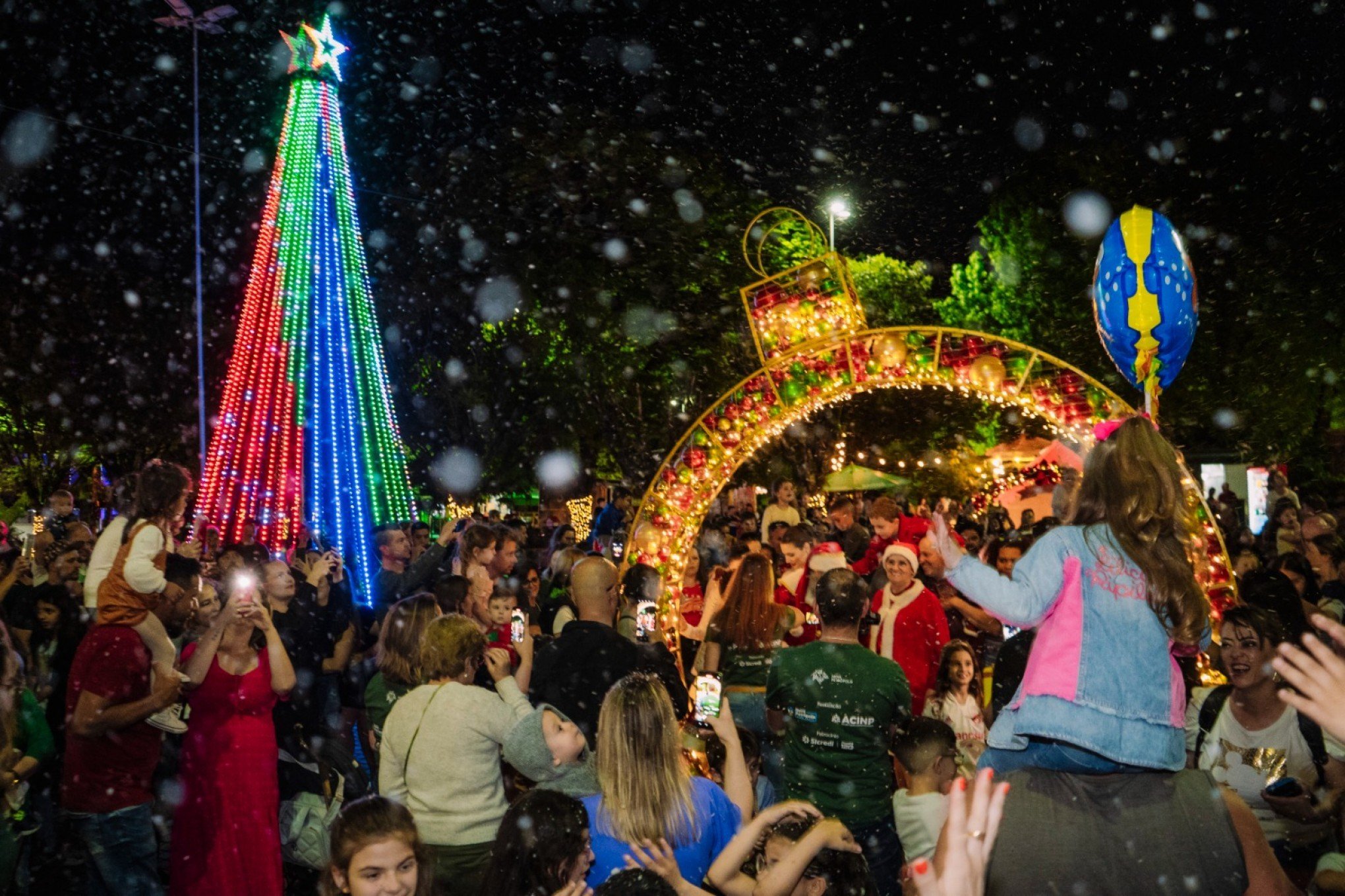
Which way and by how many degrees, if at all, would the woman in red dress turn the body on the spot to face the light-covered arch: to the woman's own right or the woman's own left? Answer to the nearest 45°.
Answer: approximately 135° to the woman's own left

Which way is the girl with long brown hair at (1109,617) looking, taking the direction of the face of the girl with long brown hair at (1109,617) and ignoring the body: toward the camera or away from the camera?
away from the camera

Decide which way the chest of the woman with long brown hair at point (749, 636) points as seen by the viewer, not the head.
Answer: away from the camera

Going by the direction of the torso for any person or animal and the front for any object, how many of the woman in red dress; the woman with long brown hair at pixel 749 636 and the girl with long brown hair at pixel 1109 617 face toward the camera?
1

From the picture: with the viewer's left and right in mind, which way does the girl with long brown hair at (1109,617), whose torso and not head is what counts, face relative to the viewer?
facing away from the viewer and to the left of the viewer

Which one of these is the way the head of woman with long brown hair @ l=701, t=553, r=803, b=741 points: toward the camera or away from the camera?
away from the camera

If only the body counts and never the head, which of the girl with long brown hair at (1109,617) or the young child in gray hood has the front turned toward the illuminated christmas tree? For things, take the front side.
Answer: the girl with long brown hair

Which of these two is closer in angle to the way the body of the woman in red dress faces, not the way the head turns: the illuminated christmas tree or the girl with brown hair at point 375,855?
the girl with brown hair

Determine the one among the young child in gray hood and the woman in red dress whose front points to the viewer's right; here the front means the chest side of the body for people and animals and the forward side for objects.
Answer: the young child in gray hood

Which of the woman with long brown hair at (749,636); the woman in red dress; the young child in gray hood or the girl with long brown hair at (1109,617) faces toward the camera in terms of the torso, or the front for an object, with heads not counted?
the woman in red dress

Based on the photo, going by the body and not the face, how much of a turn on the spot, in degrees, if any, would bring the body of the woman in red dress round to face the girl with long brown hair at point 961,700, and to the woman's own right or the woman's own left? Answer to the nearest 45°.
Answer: approximately 90° to the woman's own left

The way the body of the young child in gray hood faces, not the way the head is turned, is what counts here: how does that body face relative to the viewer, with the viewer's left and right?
facing to the right of the viewer

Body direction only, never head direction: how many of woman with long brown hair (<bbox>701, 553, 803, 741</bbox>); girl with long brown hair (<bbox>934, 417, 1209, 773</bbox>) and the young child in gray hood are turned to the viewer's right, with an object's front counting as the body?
1

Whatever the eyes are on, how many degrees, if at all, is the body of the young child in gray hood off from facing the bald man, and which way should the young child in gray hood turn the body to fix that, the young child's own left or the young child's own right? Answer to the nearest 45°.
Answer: approximately 90° to the young child's own left

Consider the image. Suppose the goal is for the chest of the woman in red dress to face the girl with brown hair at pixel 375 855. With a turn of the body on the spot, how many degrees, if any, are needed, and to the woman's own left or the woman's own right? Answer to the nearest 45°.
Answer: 0° — they already face them

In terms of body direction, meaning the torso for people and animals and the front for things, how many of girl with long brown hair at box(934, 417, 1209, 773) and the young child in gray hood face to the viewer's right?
1
